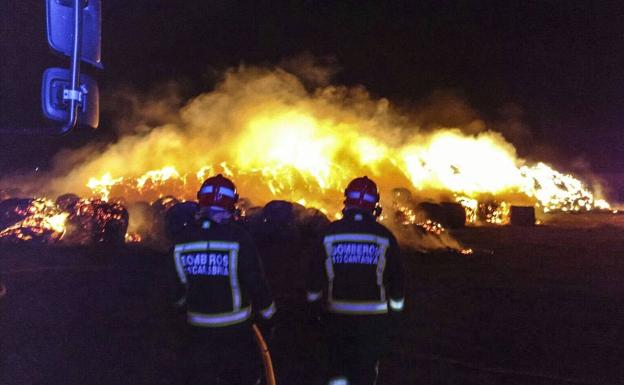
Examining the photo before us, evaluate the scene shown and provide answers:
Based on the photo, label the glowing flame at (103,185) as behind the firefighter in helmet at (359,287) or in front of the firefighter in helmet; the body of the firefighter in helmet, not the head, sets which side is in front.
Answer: in front

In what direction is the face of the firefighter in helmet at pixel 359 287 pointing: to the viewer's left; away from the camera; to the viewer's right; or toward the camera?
away from the camera

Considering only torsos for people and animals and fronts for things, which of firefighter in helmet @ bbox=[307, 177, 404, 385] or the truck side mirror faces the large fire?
the firefighter in helmet

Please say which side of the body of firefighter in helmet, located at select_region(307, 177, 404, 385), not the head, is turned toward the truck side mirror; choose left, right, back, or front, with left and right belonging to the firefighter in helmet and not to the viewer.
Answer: back

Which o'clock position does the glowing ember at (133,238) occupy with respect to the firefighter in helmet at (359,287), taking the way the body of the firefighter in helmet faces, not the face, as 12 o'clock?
The glowing ember is roughly at 11 o'clock from the firefighter in helmet.

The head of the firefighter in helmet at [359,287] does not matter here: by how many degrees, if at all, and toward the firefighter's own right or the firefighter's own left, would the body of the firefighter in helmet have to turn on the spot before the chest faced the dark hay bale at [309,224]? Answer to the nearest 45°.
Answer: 0° — they already face it

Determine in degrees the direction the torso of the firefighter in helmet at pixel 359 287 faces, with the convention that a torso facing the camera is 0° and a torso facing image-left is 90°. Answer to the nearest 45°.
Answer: approximately 180°

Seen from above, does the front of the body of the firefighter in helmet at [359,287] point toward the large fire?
yes

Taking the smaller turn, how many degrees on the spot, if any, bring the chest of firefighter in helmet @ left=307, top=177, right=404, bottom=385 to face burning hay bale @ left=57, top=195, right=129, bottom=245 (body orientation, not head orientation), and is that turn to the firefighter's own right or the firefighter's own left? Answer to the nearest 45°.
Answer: approximately 45° to the firefighter's own left

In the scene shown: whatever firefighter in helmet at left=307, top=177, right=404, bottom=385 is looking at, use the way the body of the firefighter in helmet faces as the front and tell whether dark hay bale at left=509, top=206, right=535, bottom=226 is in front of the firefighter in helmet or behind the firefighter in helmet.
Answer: in front

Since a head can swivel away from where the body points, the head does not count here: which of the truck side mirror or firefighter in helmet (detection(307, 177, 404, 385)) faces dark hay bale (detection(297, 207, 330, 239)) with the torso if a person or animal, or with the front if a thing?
the firefighter in helmet
